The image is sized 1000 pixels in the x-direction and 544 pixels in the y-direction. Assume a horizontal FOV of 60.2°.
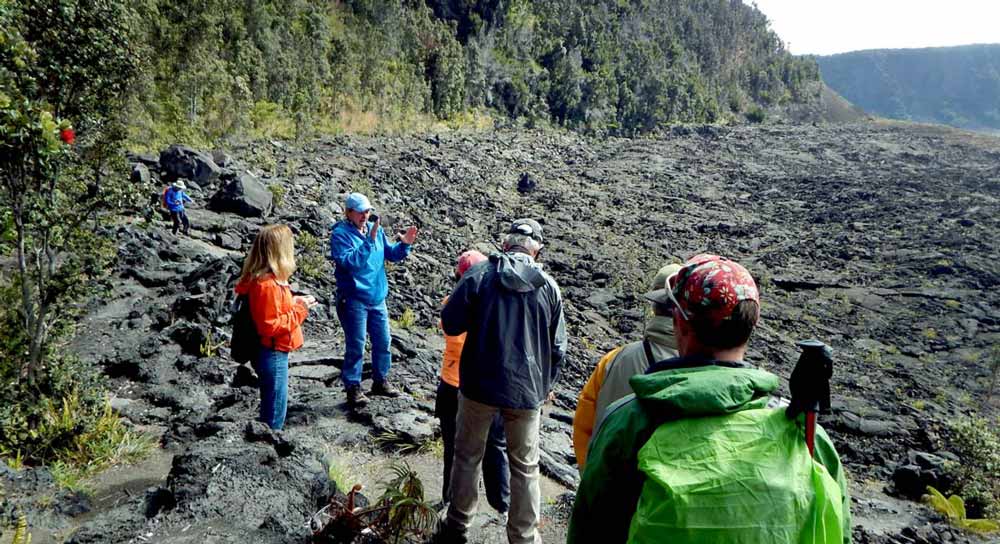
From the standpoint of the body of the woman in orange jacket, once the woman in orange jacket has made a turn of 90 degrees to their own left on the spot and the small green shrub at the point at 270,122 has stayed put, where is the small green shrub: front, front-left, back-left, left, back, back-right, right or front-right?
front

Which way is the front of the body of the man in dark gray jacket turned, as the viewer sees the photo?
away from the camera

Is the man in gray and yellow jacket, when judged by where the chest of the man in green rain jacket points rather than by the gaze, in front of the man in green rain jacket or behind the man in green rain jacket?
in front

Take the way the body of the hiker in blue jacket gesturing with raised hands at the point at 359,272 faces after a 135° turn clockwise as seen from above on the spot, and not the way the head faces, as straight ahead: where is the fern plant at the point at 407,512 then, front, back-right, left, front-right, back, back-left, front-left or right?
left

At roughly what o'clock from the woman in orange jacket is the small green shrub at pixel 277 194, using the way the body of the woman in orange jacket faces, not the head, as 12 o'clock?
The small green shrub is roughly at 9 o'clock from the woman in orange jacket.

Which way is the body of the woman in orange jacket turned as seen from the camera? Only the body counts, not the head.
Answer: to the viewer's right

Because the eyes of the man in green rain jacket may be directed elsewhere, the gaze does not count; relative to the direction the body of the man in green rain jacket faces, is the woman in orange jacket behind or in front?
in front

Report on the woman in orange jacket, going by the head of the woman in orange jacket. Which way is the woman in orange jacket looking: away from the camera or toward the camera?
away from the camera

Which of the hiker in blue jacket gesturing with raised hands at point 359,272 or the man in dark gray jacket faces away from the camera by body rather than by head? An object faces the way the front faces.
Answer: the man in dark gray jacket

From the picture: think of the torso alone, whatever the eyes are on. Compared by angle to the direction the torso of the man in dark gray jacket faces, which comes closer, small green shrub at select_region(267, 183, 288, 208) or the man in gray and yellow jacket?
the small green shrub

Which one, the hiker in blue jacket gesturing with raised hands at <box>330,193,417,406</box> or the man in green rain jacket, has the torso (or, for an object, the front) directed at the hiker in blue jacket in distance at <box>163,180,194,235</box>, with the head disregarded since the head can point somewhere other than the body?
the man in green rain jacket
